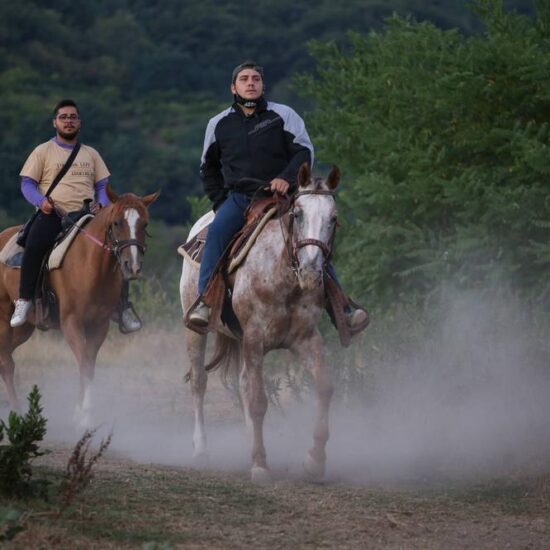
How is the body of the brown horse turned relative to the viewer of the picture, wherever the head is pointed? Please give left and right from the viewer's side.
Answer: facing the viewer and to the right of the viewer

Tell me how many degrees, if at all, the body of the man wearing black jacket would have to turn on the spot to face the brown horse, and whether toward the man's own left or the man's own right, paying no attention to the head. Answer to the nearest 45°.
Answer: approximately 135° to the man's own right

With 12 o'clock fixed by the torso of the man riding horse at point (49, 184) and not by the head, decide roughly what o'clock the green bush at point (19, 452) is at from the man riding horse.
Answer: The green bush is roughly at 12 o'clock from the man riding horse.

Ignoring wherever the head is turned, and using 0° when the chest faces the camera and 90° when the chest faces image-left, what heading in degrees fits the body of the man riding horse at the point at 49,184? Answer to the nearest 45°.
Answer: approximately 0°

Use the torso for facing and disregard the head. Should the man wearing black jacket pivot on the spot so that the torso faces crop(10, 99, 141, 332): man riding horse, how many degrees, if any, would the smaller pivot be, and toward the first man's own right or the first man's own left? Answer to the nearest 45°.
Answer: approximately 135° to the first man's own right

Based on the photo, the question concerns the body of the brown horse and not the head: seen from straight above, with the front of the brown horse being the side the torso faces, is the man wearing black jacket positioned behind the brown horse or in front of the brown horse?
in front

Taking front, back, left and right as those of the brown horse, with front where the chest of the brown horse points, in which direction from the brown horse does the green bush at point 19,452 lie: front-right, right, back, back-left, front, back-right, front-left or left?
front-right
